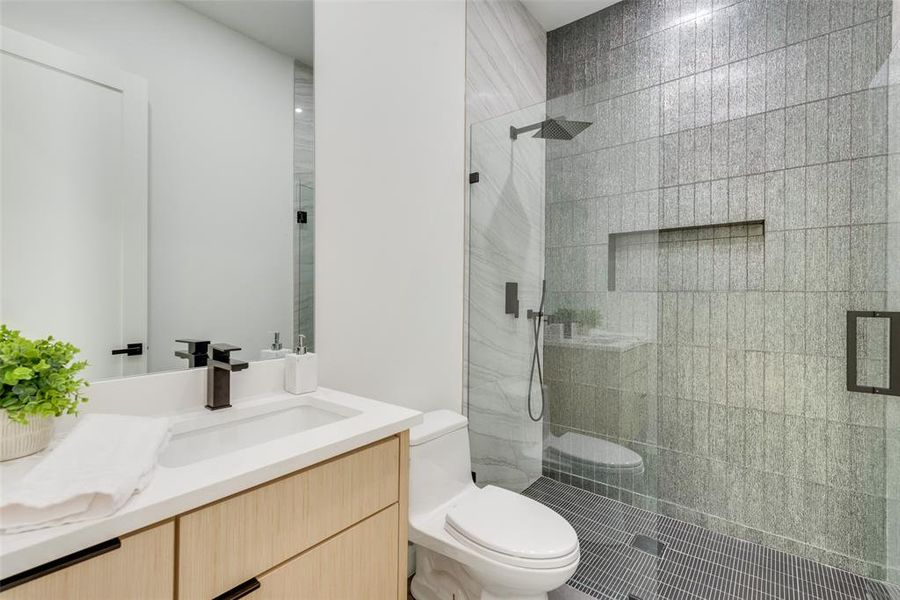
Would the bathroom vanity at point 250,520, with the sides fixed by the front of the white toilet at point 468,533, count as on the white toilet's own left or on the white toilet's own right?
on the white toilet's own right

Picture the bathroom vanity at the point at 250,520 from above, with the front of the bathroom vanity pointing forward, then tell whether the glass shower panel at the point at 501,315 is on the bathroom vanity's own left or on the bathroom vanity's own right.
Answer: on the bathroom vanity's own left

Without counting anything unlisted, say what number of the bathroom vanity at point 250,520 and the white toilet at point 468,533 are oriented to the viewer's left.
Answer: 0

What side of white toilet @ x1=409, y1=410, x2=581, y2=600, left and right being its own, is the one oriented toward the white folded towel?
right

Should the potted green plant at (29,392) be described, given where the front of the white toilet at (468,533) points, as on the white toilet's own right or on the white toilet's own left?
on the white toilet's own right

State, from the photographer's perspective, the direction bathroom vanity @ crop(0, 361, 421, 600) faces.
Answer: facing the viewer and to the right of the viewer

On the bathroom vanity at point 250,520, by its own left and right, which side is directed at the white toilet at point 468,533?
left
